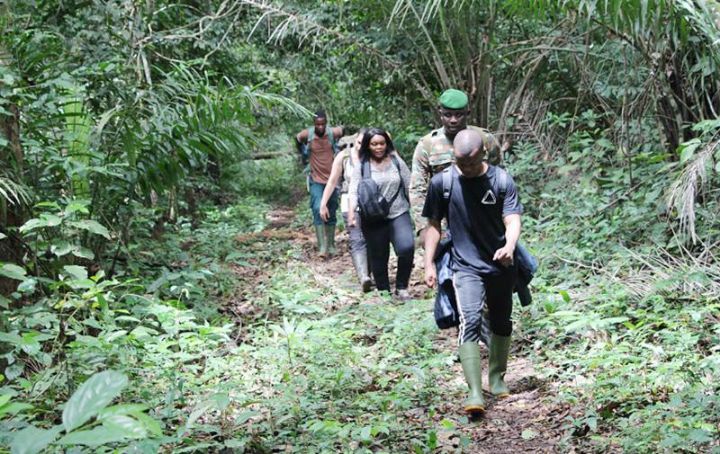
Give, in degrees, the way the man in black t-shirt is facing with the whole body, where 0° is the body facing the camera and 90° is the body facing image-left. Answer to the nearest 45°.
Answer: approximately 0°

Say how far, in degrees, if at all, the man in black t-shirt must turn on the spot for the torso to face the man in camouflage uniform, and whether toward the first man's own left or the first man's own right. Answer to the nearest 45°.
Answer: approximately 180°

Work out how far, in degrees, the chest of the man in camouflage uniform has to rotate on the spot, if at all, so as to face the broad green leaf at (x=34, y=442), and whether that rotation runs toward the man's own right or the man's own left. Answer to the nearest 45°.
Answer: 0° — they already face it

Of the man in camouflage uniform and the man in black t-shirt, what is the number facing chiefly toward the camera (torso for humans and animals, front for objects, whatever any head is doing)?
2

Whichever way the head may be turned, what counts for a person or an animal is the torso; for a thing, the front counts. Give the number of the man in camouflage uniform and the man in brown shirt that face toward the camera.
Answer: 2
